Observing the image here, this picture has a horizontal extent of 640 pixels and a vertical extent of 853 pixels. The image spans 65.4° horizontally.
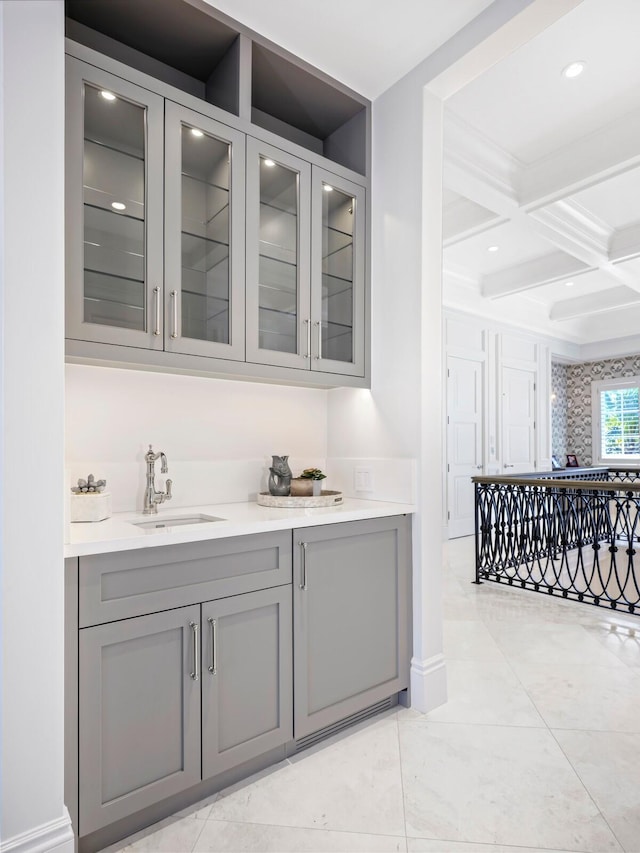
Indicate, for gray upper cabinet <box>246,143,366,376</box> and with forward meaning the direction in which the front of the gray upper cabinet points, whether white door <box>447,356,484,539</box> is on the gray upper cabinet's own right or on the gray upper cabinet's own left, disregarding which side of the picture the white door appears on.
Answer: on the gray upper cabinet's own left

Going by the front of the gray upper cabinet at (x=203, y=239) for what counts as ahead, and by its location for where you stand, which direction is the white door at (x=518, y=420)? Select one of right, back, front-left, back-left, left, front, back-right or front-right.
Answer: left

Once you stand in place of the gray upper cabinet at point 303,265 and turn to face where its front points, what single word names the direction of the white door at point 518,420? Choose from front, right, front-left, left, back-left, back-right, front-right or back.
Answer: left

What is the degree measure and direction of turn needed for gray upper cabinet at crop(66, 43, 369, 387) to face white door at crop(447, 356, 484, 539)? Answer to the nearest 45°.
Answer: approximately 90° to its left

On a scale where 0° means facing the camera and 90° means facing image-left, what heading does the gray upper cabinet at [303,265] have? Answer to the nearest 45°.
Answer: approximately 315°

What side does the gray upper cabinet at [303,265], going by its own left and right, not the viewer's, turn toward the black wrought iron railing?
left
